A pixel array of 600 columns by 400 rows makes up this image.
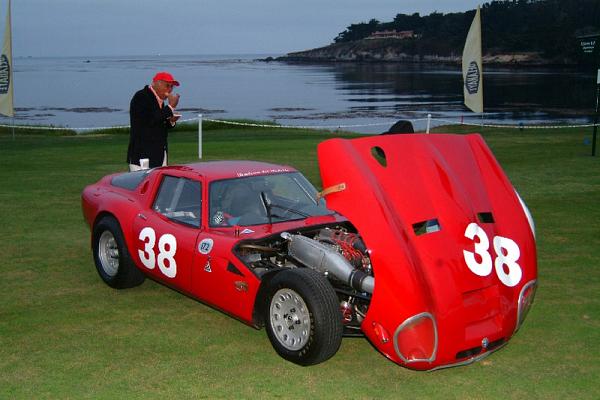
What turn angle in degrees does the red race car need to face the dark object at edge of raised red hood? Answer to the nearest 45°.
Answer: approximately 135° to its left

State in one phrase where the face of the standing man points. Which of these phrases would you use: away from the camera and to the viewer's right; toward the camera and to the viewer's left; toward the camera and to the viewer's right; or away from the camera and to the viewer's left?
toward the camera and to the viewer's right

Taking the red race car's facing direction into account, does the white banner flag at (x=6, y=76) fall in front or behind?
behind

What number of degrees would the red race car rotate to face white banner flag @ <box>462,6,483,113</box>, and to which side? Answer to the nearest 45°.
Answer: approximately 135° to its left

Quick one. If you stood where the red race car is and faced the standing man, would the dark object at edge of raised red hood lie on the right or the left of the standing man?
right

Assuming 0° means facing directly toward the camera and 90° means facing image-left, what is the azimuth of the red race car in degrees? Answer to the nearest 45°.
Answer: approximately 315°
